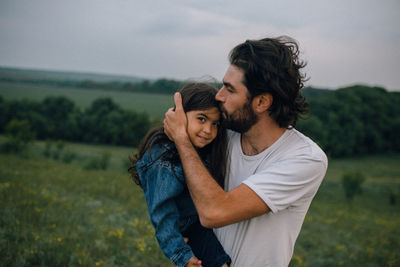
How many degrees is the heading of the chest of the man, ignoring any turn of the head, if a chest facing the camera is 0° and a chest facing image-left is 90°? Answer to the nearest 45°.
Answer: approximately 45°

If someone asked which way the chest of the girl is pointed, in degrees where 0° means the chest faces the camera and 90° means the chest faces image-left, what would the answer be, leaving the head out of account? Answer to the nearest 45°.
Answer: approximately 315°

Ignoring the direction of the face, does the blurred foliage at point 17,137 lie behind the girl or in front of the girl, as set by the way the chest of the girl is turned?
behind

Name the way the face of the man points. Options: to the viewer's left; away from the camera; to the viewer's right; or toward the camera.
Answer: to the viewer's left

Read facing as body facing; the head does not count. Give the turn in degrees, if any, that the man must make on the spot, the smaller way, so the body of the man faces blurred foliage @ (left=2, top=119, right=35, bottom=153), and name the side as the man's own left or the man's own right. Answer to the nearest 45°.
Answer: approximately 90° to the man's own right
